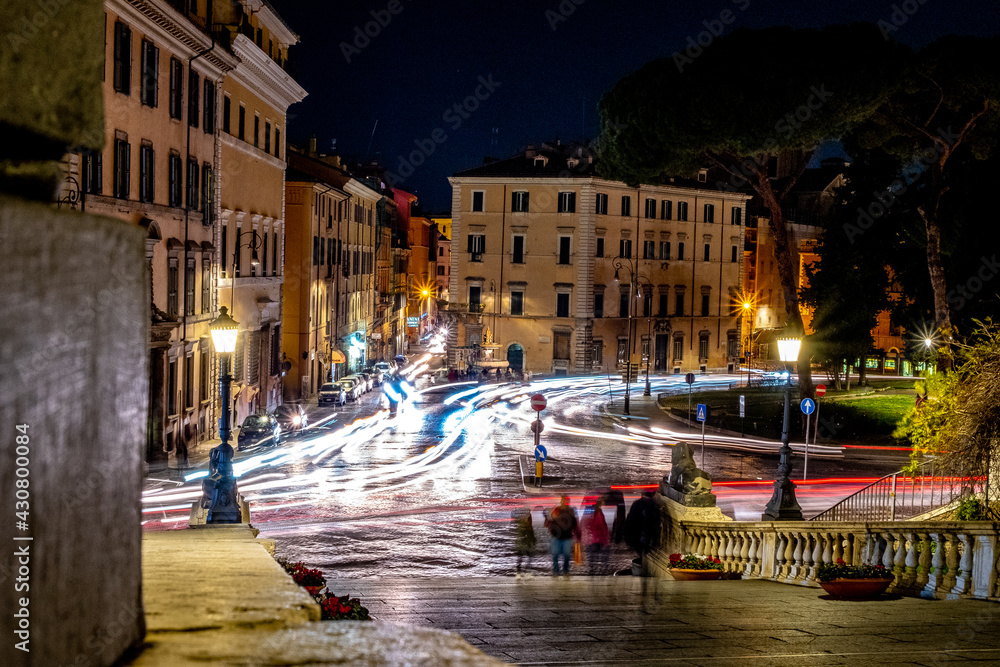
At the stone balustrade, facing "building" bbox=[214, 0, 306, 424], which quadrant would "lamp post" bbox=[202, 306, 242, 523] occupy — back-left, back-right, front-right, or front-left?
front-left
